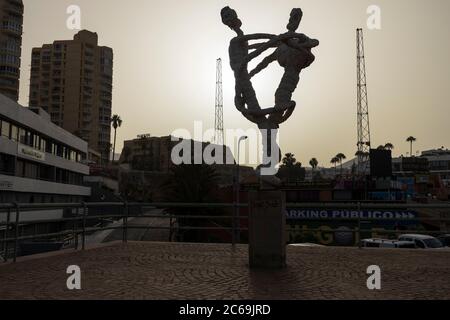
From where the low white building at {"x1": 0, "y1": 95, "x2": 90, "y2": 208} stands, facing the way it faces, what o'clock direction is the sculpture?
The sculpture is roughly at 1 o'clock from the low white building.

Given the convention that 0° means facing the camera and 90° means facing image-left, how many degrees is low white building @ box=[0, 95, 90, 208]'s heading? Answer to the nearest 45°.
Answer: approximately 315°

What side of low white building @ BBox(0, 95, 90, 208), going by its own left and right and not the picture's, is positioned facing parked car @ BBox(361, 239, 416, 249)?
front
